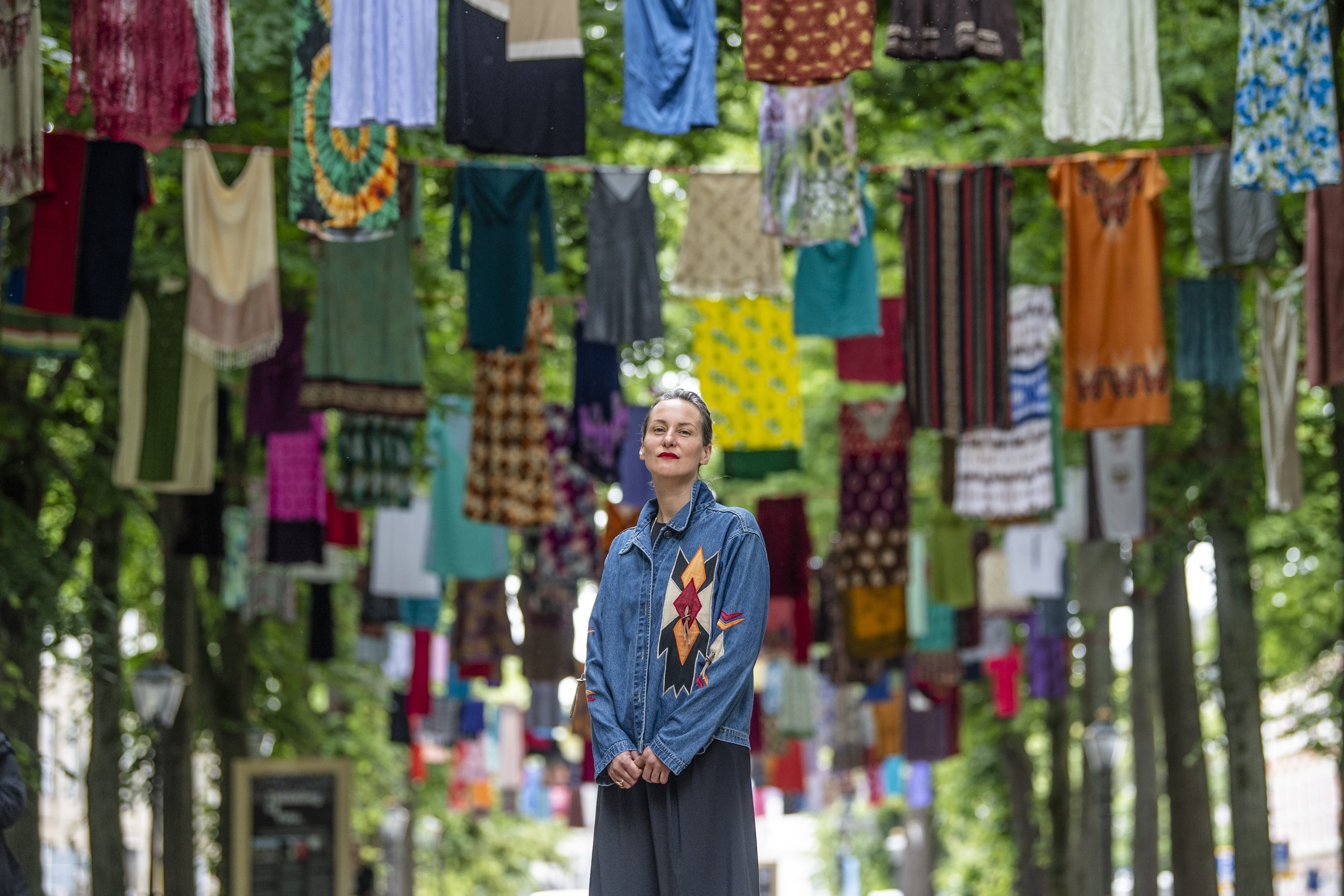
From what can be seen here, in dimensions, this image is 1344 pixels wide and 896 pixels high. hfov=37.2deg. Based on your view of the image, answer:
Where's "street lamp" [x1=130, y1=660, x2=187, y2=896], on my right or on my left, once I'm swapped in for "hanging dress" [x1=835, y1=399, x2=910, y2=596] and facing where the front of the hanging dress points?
on my right

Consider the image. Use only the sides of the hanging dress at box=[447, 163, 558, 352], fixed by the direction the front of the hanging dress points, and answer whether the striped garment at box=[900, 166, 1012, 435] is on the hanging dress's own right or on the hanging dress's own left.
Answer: on the hanging dress's own left

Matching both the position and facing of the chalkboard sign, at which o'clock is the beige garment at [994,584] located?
The beige garment is roughly at 8 o'clock from the chalkboard sign.

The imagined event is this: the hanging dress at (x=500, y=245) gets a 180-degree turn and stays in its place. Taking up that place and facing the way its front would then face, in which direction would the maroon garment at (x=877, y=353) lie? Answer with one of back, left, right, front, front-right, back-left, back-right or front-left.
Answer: front-right

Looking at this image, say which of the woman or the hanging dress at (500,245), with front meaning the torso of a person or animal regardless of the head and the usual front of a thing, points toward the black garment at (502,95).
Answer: the hanging dress

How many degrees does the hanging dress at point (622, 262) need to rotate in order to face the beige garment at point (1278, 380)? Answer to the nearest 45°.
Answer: approximately 90° to its left
